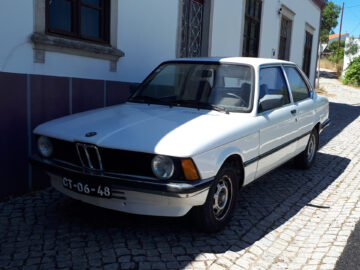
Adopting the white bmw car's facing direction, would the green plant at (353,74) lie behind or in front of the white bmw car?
behind

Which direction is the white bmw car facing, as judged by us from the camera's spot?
facing the viewer and to the left of the viewer

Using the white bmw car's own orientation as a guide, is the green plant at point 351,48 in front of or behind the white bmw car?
behind
